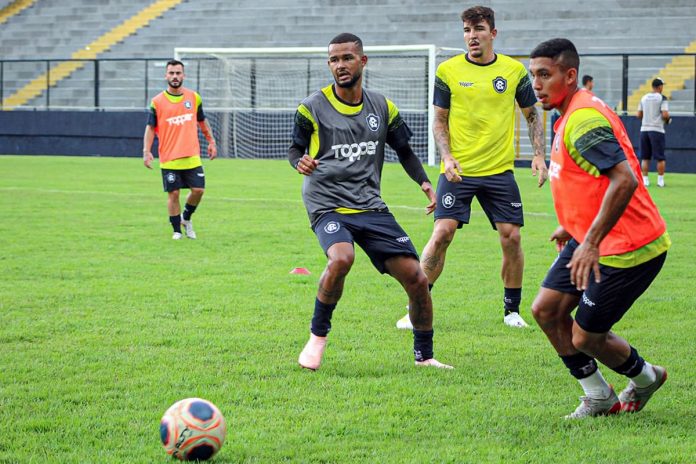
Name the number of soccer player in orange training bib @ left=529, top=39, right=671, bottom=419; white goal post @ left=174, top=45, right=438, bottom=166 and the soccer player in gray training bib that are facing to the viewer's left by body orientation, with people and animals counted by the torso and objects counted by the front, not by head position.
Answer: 1

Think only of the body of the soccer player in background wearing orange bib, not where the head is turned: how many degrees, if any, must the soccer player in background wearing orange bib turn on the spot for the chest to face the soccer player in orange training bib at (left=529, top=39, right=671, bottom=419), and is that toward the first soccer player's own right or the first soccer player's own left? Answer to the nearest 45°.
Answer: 0° — they already face them

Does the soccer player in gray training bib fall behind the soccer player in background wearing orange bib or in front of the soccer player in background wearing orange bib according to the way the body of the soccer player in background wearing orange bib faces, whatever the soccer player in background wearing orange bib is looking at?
in front

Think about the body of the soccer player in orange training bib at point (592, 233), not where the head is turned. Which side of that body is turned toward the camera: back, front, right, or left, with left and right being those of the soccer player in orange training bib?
left

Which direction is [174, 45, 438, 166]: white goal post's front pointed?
toward the camera

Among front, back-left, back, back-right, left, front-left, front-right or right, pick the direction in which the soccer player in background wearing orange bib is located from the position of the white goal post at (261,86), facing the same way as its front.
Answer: front

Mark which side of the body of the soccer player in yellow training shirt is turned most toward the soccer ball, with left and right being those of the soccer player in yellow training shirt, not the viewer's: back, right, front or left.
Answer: front

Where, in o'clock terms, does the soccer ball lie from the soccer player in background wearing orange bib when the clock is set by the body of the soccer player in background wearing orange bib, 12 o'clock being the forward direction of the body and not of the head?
The soccer ball is roughly at 12 o'clock from the soccer player in background wearing orange bib.

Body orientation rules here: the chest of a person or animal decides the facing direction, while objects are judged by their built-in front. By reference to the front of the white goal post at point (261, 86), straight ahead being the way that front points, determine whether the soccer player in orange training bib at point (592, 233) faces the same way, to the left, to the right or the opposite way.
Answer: to the right

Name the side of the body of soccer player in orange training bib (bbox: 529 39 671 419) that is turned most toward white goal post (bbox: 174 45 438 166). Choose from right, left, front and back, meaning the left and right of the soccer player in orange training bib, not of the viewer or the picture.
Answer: right

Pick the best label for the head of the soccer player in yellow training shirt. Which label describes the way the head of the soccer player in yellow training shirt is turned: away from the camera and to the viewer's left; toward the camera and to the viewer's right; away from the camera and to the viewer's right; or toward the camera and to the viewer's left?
toward the camera and to the viewer's left

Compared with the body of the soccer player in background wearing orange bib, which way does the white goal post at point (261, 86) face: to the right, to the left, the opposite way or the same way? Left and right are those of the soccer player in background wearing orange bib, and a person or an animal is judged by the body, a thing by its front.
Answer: the same way

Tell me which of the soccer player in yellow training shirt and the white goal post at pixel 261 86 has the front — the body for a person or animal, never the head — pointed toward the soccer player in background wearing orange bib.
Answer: the white goal post

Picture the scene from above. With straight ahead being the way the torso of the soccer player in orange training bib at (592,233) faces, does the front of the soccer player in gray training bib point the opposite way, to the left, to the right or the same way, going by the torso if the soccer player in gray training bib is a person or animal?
to the left

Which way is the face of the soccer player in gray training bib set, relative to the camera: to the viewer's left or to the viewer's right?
to the viewer's left

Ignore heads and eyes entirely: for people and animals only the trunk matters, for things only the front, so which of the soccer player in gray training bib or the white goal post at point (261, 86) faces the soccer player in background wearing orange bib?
the white goal post

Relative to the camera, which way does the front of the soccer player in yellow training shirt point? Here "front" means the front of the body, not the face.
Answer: toward the camera
